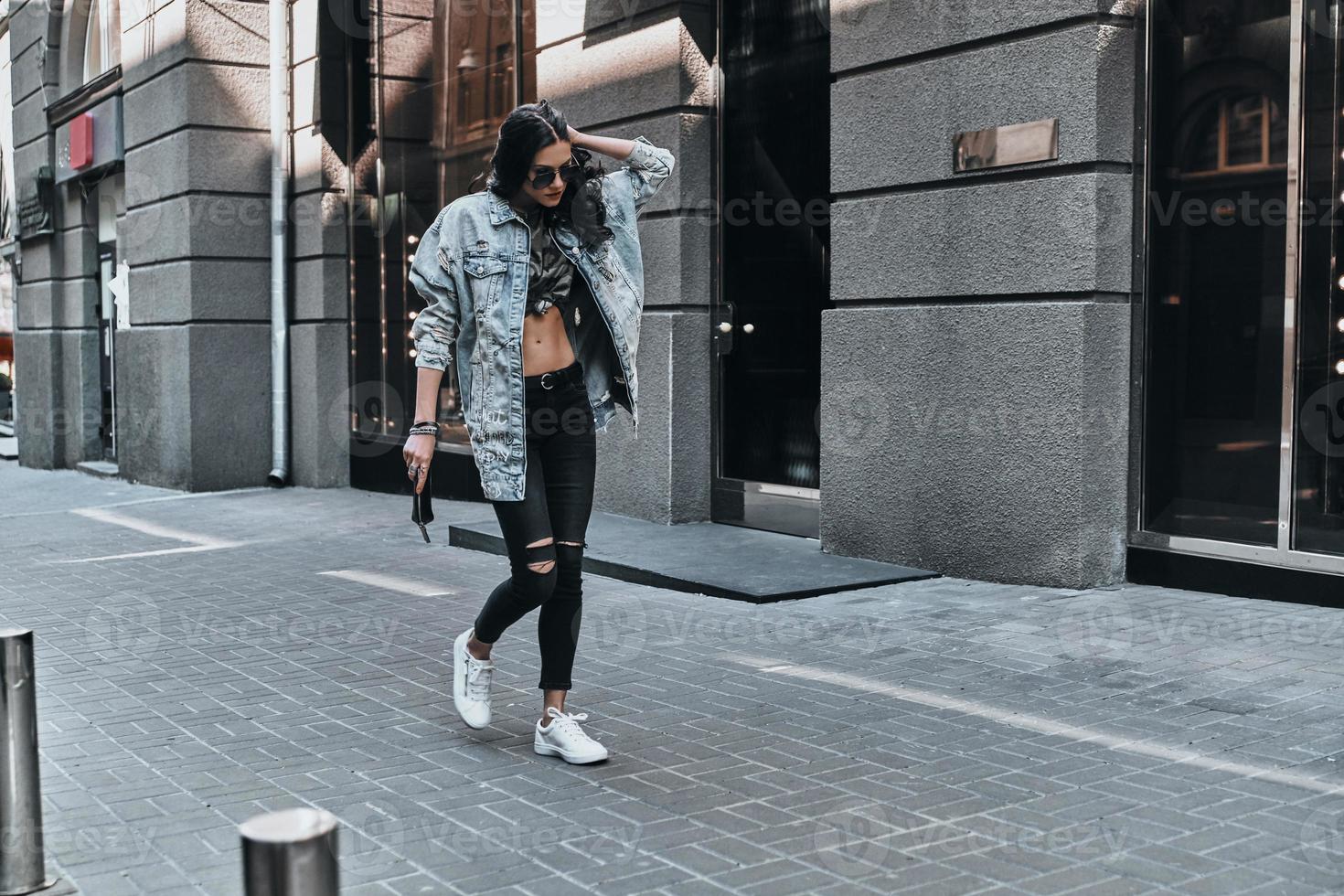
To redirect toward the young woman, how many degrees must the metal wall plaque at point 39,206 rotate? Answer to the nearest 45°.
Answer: approximately 45° to its left

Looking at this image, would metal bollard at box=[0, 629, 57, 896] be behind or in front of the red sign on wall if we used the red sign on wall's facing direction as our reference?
in front

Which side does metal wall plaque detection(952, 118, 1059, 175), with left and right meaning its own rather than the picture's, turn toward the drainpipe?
right

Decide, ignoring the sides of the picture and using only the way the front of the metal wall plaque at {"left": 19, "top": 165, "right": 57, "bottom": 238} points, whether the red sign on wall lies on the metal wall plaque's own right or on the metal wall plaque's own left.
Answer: on the metal wall plaque's own left

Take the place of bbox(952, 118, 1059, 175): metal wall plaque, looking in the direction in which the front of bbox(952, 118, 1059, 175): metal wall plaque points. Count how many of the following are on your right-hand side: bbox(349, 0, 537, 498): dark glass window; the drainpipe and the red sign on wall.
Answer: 3

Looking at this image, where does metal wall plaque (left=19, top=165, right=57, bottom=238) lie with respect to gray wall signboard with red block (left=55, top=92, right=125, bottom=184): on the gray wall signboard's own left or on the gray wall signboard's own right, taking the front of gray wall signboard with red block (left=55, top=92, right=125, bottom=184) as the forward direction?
on the gray wall signboard's own right

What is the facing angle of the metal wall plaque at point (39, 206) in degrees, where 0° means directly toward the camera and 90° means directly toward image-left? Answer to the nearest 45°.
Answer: approximately 45°

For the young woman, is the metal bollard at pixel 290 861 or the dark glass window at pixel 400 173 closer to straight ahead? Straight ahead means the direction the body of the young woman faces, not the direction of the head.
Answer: the metal bollard

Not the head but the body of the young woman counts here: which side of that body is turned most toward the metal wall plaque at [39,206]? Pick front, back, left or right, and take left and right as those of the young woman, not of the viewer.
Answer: back
